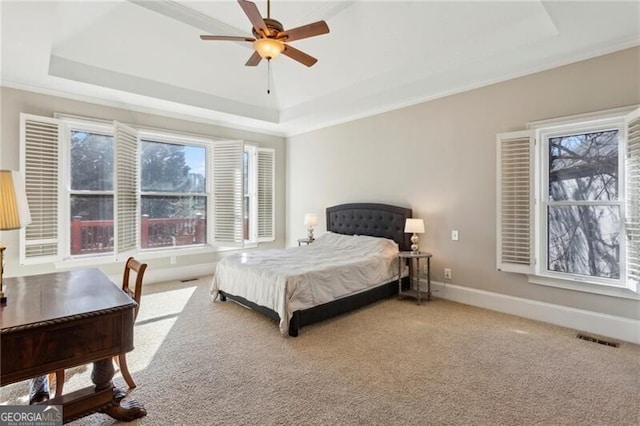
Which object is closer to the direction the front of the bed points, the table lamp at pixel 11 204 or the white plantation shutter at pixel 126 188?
the table lamp

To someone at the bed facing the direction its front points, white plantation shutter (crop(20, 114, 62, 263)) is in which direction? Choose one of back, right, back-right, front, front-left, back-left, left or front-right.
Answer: front-right

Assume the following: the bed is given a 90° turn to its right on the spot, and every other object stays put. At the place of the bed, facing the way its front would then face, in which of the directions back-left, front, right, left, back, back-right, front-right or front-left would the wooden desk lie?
left

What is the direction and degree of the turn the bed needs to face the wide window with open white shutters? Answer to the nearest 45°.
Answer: approximately 45° to its right

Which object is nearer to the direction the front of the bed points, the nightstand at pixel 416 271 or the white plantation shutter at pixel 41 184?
the white plantation shutter

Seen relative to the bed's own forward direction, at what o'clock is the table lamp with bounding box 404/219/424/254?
The table lamp is roughly at 7 o'clock from the bed.

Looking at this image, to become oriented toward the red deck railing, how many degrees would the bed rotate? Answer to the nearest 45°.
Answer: approximately 90° to its right

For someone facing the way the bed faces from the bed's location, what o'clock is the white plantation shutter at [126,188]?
The white plantation shutter is roughly at 2 o'clock from the bed.

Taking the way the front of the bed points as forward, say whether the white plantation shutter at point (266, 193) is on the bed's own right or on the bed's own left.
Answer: on the bed's own right

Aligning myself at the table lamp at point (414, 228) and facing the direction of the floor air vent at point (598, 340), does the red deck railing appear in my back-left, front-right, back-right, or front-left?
back-right

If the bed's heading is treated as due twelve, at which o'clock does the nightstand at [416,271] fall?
The nightstand is roughly at 7 o'clock from the bed.

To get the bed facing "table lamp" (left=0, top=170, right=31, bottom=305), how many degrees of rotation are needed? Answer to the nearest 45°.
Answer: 0° — it already faces it

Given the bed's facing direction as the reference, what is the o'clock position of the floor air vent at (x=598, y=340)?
The floor air vent is roughly at 8 o'clock from the bed.
